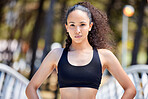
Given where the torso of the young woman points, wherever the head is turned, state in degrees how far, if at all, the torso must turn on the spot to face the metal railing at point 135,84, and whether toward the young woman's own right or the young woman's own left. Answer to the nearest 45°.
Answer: approximately 135° to the young woman's own left

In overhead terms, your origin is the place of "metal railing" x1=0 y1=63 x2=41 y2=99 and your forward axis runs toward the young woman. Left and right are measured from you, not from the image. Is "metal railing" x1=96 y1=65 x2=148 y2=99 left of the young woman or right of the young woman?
left

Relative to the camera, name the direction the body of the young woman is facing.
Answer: toward the camera

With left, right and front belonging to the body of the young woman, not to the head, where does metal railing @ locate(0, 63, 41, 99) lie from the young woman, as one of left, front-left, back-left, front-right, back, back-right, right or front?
back-right

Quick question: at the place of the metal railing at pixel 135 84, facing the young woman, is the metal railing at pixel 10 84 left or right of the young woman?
right
